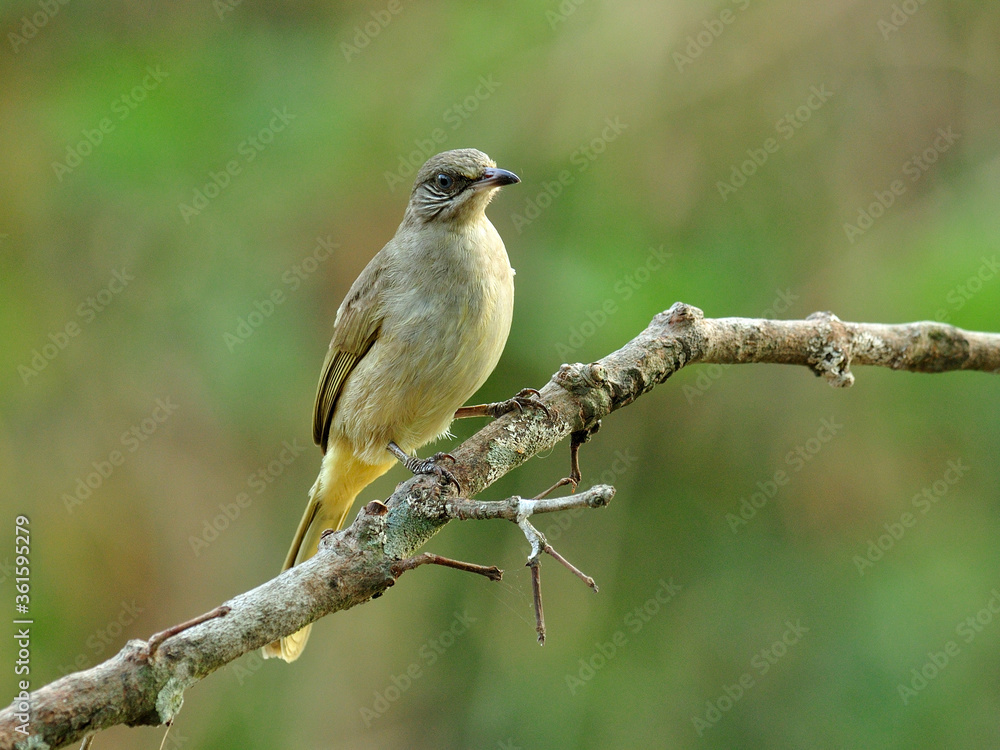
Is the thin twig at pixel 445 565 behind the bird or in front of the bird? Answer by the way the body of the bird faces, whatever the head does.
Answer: in front

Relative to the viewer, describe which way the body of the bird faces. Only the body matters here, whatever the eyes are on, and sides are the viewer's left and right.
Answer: facing the viewer and to the right of the viewer
